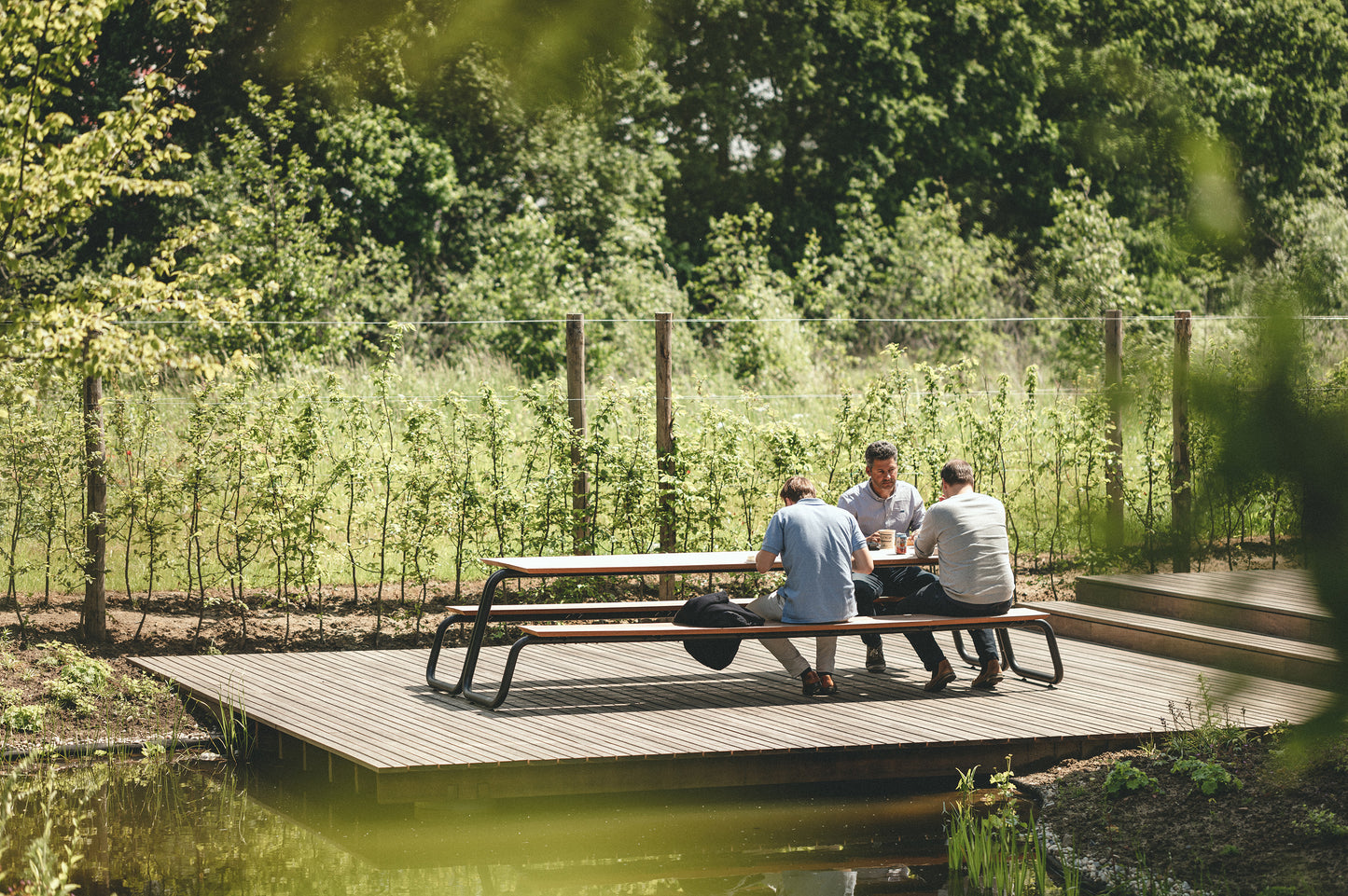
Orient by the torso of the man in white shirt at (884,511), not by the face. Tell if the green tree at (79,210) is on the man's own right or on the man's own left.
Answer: on the man's own right

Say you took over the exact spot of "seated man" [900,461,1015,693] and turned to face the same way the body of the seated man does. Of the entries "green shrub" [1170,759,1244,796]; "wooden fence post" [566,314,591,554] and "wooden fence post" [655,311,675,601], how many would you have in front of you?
2

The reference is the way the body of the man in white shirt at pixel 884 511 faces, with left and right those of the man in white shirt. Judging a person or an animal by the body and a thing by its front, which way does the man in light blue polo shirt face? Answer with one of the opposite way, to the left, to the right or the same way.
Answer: the opposite way

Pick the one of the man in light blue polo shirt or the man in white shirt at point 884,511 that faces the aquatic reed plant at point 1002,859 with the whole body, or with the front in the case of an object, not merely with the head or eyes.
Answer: the man in white shirt

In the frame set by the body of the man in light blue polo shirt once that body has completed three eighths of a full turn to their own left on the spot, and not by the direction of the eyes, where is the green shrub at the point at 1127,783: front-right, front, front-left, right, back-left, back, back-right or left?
left

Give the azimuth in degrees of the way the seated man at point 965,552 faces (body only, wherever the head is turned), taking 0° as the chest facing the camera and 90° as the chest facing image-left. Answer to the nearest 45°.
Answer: approximately 135°

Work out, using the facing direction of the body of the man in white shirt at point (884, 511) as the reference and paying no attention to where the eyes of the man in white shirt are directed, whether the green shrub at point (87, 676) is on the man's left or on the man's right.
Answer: on the man's right

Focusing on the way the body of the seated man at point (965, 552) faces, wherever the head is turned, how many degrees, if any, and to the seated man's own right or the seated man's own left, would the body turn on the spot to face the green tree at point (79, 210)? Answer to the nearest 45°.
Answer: approximately 45° to the seated man's own left

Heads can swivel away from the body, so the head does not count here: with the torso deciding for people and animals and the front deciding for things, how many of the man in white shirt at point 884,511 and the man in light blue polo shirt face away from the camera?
1

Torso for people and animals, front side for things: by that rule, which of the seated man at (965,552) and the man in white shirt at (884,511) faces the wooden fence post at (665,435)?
the seated man

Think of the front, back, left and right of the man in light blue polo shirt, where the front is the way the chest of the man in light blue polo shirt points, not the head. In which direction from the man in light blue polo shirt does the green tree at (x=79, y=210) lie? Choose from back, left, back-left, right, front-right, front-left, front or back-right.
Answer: left

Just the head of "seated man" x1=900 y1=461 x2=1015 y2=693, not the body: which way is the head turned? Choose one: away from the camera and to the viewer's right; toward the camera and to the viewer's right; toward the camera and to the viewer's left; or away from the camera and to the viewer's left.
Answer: away from the camera and to the viewer's left

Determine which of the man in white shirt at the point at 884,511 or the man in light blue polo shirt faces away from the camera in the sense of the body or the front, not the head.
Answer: the man in light blue polo shirt

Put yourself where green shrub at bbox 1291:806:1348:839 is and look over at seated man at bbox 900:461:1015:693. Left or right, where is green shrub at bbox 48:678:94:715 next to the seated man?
left

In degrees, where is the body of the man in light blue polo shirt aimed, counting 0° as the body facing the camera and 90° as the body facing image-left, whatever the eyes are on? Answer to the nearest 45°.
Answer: approximately 180°

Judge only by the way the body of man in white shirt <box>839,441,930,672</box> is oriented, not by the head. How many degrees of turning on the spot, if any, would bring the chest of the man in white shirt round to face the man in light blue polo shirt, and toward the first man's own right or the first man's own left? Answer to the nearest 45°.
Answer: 0° — they already face them
